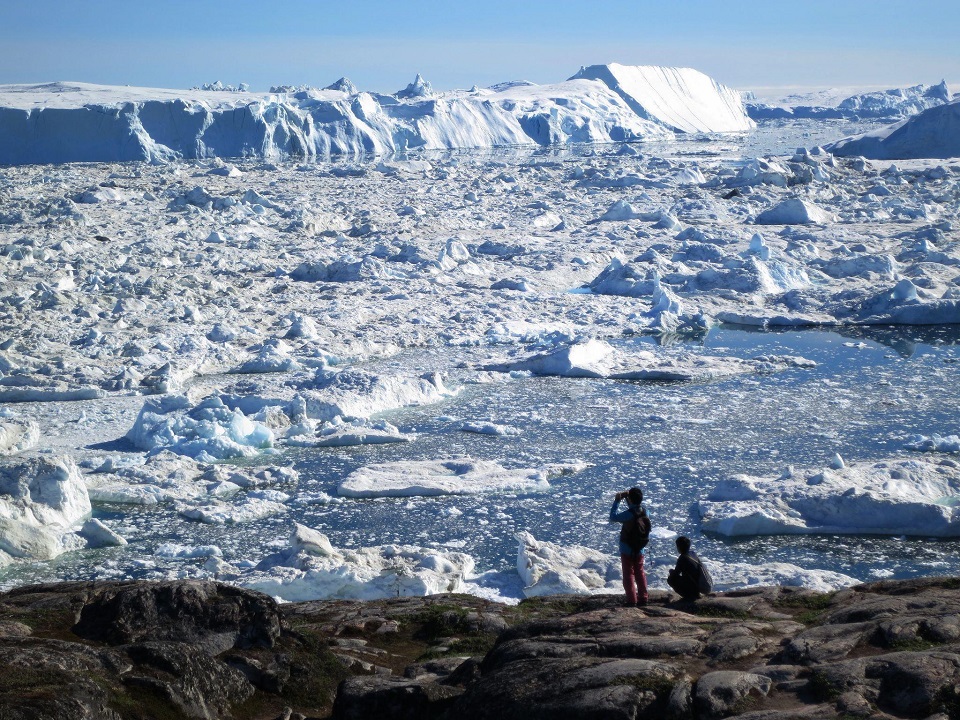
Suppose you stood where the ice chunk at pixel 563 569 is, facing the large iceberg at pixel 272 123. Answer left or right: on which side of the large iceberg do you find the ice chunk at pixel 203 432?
left

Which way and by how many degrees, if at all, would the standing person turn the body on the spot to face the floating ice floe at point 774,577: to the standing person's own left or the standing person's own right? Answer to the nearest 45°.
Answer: approximately 90° to the standing person's own right

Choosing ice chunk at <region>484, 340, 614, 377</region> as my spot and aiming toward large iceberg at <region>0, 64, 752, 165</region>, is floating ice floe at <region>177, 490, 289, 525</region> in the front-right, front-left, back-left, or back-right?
back-left

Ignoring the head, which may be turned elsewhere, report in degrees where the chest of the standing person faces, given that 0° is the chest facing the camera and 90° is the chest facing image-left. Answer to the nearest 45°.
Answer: approximately 135°

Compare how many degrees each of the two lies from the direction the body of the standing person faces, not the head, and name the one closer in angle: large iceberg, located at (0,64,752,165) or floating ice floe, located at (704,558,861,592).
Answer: the large iceberg

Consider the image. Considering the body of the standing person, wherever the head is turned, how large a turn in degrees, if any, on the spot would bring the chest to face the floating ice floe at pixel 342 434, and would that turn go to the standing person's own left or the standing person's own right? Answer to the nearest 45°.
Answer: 0° — they already face it
